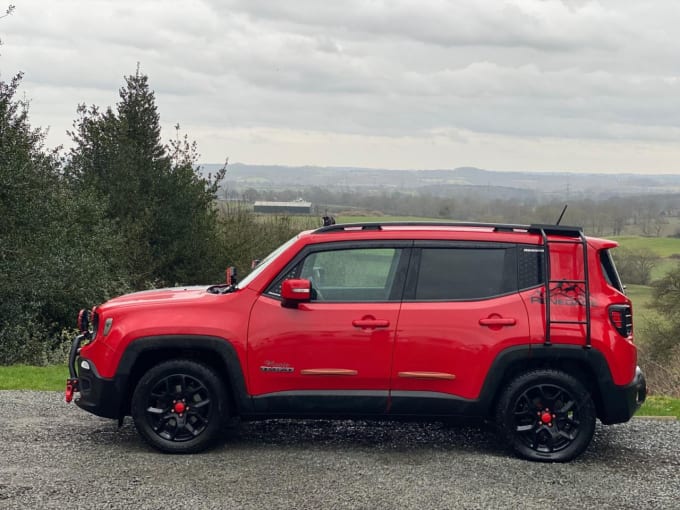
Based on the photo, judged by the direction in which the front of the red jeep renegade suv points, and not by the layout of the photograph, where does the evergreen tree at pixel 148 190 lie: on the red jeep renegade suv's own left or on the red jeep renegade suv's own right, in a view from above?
on the red jeep renegade suv's own right

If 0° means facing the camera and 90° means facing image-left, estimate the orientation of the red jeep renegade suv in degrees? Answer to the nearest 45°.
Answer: approximately 90°

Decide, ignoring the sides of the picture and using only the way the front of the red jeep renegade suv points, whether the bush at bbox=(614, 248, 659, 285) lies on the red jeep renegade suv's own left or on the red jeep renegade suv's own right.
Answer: on the red jeep renegade suv's own right

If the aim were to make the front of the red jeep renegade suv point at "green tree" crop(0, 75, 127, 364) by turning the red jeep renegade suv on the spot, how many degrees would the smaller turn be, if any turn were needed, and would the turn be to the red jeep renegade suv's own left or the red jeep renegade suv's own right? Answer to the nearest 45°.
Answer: approximately 45° to the red jeep renegade suv's own right

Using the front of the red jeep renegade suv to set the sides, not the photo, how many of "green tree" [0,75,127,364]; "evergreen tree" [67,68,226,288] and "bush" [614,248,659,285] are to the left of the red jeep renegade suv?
0
